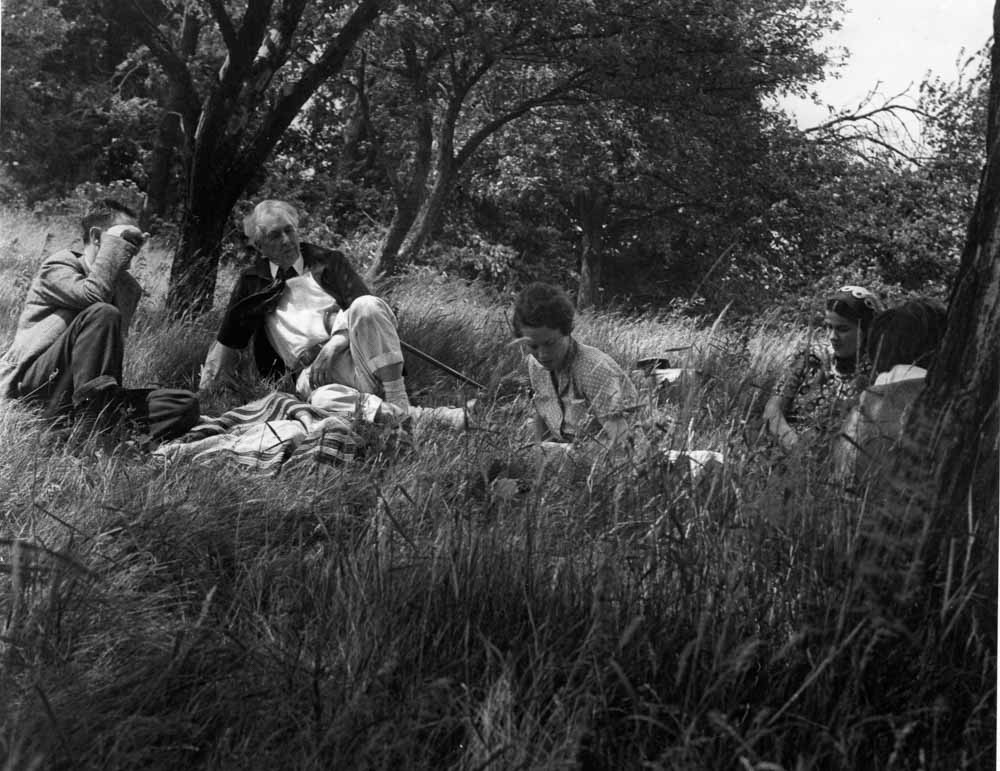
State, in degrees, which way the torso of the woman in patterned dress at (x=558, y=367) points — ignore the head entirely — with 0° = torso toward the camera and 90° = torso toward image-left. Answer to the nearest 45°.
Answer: approximately 45°

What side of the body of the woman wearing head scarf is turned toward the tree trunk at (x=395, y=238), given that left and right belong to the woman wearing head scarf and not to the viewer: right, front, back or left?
right

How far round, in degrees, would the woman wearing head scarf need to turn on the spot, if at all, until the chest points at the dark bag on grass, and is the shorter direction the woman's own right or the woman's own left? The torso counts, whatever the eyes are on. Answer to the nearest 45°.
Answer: approximately 45° to the woman's own right

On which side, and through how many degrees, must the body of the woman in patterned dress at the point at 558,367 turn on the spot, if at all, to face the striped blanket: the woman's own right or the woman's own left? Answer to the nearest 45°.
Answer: approximately 45° to the woman's own right

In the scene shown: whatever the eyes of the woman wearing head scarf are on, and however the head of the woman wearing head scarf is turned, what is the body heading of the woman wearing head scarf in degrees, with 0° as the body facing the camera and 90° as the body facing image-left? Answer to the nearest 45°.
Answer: approximately 45°

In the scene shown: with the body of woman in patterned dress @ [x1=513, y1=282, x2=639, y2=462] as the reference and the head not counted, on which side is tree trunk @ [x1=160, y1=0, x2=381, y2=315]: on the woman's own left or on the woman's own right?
on the woman's own right

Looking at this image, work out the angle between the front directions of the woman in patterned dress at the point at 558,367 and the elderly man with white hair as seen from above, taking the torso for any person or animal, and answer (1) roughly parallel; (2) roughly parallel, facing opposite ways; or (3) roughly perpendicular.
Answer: roughly perpendicular

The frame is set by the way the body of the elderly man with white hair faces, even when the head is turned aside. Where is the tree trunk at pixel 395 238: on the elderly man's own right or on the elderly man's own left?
on the elderly man's own left

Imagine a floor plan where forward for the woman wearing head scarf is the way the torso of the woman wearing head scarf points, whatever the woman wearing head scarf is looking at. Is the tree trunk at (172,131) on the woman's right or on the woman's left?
on the woman's right

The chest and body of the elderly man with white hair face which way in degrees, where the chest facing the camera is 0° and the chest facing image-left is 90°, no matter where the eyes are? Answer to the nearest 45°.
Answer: approximately 315°

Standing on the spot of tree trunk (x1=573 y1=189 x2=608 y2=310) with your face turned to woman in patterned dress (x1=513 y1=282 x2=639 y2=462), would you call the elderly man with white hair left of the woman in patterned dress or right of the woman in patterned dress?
right
